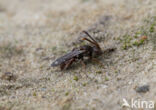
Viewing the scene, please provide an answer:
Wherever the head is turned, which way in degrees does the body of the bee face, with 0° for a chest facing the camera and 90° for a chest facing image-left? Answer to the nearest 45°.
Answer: approximately 270°

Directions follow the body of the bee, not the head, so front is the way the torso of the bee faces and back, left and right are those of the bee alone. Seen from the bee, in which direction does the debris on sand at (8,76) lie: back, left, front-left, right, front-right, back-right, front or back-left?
back
